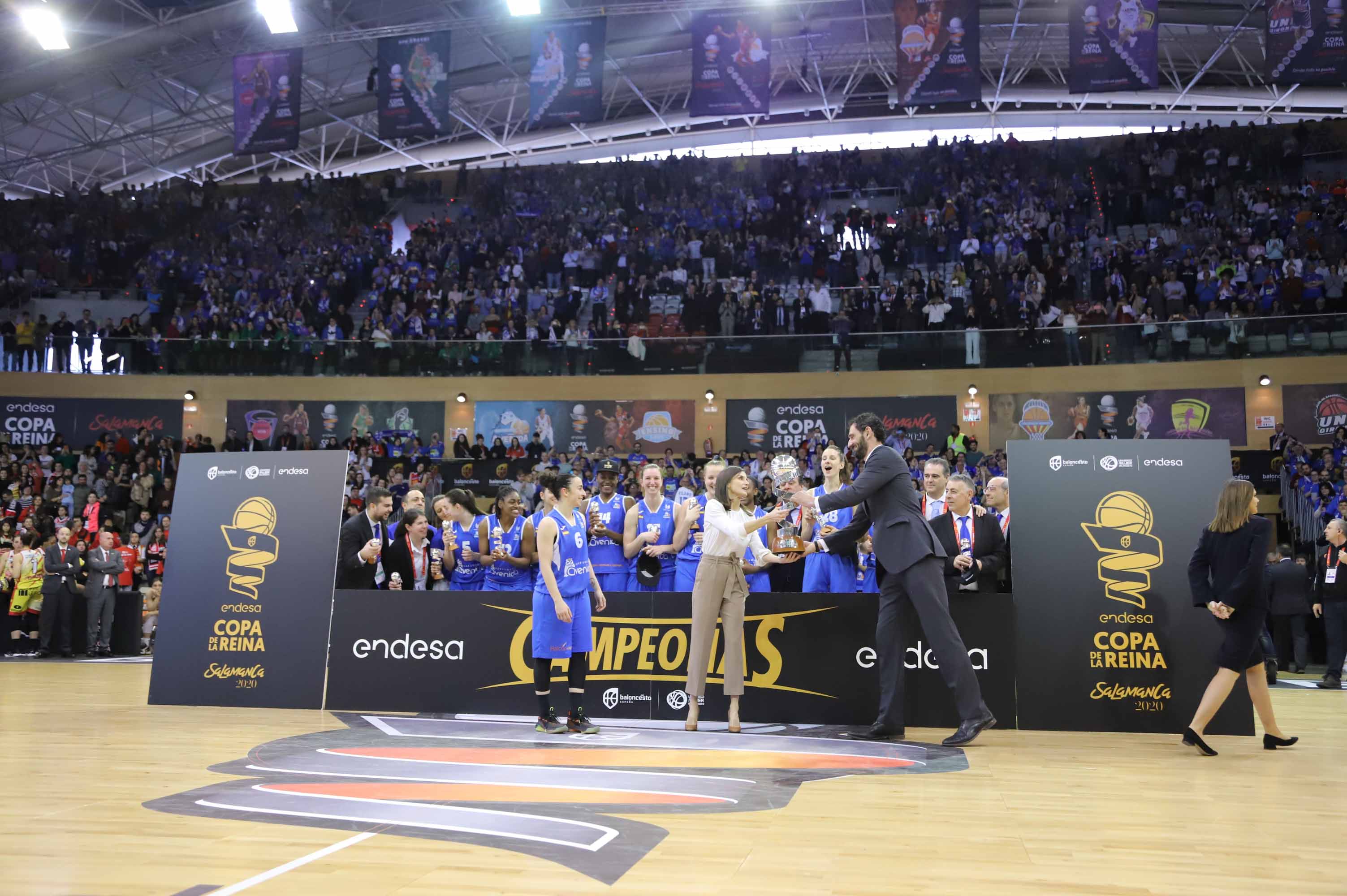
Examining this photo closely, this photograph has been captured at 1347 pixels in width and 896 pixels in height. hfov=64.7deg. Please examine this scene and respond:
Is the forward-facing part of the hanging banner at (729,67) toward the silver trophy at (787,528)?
yes

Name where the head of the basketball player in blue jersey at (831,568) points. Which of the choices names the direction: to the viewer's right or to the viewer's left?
to the viewer's left

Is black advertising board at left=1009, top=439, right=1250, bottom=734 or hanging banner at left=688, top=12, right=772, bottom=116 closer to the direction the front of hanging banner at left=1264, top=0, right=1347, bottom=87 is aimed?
the black advertising board

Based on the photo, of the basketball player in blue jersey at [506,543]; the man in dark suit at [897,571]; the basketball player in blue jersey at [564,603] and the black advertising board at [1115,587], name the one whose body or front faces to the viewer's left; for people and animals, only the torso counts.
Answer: the man in dark suit

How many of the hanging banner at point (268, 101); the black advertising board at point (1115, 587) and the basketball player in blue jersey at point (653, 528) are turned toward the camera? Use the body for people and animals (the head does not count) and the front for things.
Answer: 3

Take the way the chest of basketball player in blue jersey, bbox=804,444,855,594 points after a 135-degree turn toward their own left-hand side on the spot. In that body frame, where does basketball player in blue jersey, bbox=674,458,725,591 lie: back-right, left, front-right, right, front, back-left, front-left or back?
back-left

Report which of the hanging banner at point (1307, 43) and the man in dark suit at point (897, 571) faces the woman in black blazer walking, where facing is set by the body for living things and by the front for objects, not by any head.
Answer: the hanging banner

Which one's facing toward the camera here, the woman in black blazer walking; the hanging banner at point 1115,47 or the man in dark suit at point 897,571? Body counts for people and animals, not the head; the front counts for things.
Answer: the hanging banner

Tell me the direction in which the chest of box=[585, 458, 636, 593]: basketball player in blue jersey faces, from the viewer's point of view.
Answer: toward the camera

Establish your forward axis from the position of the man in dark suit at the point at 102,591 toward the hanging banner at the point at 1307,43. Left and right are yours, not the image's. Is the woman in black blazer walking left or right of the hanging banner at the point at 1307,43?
right

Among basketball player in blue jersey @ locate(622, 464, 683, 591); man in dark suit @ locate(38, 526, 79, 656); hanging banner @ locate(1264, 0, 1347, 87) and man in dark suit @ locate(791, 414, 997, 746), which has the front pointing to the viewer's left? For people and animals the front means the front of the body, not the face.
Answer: man in dark suit @ locate(791, 414, 997, 746)

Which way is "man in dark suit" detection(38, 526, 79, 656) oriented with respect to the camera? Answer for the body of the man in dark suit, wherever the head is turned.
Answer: toward the camera

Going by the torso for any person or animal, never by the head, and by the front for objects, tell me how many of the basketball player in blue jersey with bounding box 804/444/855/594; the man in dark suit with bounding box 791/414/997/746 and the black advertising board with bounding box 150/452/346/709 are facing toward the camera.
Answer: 2

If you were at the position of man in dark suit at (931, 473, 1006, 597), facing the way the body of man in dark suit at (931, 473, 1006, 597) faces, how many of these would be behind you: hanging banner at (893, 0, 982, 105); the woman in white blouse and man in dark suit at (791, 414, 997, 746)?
1
